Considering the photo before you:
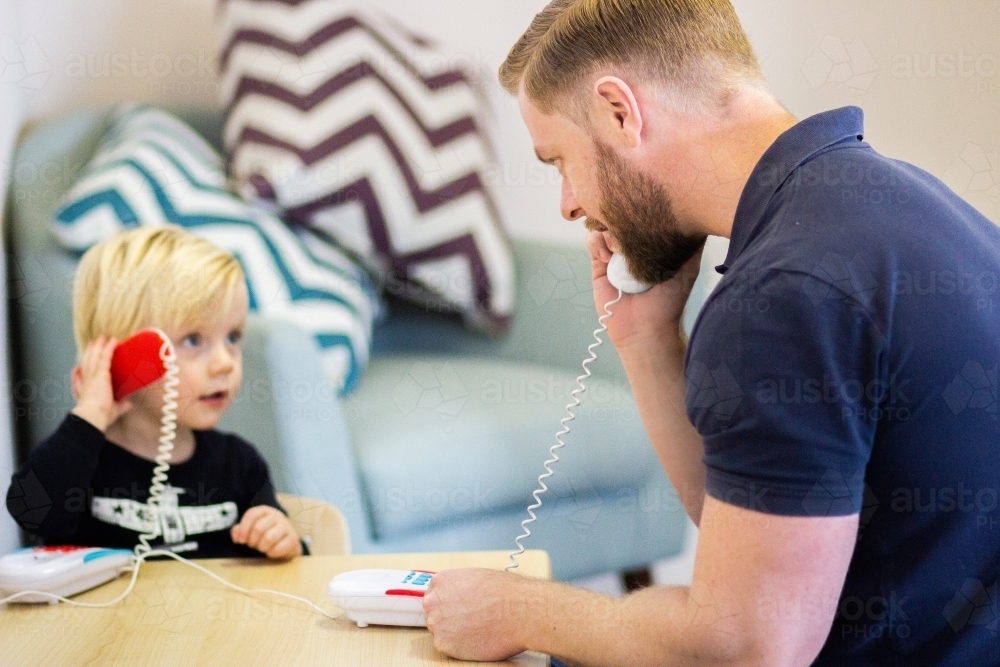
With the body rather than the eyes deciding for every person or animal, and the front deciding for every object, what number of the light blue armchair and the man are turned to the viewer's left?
1

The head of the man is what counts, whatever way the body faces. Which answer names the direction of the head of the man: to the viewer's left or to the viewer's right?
to the viewer's left

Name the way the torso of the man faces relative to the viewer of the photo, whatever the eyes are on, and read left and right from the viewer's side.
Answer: facing to the left of the viewer

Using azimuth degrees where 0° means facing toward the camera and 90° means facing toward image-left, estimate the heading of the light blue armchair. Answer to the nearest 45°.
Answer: approximately 315°

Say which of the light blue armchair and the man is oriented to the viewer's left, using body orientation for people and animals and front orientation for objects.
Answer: the man

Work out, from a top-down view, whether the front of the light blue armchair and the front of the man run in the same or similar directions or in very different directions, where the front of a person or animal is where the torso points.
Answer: very different directions
